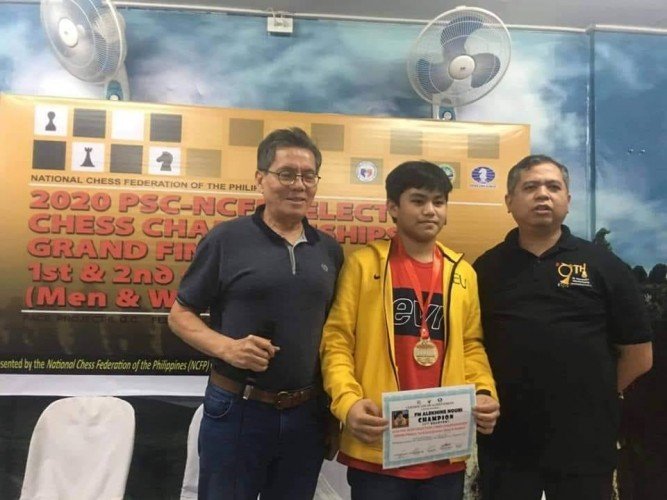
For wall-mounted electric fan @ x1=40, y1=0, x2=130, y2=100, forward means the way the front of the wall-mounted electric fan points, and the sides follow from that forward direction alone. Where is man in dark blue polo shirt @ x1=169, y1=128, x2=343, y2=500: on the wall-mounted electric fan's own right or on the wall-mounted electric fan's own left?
on the wall-mounted electric fan's own left

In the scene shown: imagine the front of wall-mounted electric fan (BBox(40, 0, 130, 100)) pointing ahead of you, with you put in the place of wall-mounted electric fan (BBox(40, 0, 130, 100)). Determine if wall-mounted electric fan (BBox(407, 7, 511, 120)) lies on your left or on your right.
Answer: on your left

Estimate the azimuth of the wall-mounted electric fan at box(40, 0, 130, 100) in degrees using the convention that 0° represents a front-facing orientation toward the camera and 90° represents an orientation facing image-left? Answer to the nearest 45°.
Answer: approximately 45°

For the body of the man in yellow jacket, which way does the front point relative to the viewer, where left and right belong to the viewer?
facing the viewer and to the right of the viewer
